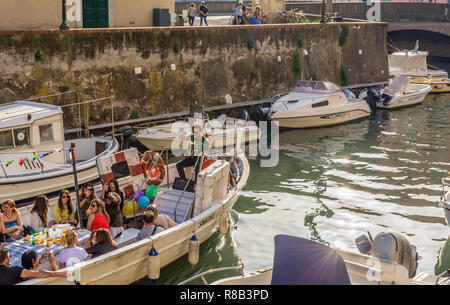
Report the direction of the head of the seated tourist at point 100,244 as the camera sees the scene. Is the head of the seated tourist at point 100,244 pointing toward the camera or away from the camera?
away from the camera

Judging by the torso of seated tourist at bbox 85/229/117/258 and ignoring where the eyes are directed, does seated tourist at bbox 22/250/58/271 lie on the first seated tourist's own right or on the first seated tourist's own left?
on the first seated tourist's own left

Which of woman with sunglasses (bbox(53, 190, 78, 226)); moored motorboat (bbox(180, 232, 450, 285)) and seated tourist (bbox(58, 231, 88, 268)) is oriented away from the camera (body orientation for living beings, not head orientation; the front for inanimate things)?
the seated tourist

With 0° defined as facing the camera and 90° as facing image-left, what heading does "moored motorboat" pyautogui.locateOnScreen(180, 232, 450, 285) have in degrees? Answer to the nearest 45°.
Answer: approximately 90°

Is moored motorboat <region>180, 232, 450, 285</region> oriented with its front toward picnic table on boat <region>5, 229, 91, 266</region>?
yes

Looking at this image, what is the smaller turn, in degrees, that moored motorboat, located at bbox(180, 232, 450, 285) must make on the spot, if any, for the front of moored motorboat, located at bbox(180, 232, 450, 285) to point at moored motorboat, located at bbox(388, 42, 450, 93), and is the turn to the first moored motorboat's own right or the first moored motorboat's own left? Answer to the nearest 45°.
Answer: approximately 90° to the first moored motorboat's own right

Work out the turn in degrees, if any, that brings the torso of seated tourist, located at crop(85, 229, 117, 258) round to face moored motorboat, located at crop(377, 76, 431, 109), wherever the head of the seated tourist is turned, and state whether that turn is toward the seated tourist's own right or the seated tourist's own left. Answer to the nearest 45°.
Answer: approximately 90° to the seated tourist's own right

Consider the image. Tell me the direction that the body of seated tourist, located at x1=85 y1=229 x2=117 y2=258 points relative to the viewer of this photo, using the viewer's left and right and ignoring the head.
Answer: facing away from the viewer and to the left of the viewer

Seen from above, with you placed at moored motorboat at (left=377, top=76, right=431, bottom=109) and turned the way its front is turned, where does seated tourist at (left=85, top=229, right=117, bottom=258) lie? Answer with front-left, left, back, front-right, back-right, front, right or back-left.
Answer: back-right

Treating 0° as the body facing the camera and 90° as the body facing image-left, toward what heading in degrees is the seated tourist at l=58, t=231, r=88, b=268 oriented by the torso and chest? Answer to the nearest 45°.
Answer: approximately 180°
